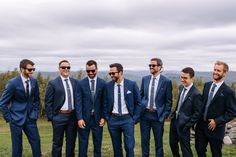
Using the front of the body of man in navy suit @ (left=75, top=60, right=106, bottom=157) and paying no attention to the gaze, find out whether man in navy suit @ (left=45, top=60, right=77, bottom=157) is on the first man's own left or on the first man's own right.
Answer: on the first man's own right

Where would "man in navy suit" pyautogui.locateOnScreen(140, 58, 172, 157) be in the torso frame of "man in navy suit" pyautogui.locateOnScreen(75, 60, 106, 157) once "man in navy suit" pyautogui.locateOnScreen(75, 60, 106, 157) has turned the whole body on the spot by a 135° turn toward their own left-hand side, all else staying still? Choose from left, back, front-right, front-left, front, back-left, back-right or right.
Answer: front-right

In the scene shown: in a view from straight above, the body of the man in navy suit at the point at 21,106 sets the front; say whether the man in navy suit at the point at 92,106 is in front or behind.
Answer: in front

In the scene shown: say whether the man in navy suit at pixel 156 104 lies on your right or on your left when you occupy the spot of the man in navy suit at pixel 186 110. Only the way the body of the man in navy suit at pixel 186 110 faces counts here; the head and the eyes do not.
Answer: on your right

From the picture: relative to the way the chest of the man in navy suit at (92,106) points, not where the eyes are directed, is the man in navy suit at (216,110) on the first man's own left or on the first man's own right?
on the first man's own left

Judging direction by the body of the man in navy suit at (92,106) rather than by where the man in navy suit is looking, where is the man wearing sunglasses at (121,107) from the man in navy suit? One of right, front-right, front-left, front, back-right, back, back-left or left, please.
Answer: left

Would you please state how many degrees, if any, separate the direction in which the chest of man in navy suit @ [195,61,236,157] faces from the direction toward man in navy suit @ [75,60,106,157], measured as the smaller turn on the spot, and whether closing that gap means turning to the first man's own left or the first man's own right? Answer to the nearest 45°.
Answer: approximately 45° to the first man's own right

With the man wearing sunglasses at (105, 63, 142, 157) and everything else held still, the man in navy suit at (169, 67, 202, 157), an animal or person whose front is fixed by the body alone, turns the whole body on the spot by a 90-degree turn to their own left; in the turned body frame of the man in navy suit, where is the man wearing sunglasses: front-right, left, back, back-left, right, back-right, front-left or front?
back-right

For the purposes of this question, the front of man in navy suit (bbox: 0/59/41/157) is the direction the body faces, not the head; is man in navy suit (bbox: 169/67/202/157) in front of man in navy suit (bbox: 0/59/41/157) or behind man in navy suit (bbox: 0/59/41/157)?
in front

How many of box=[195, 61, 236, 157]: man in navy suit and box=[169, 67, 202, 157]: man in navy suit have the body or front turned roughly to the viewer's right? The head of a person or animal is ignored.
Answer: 0

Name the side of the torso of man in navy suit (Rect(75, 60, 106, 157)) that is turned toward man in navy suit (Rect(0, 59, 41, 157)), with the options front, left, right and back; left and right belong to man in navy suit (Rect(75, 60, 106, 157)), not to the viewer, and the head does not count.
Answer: right

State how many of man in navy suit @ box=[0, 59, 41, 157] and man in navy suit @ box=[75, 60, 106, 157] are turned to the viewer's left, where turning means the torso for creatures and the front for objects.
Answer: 0
